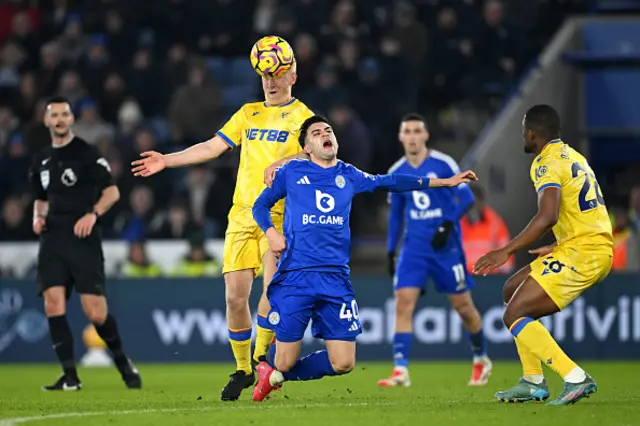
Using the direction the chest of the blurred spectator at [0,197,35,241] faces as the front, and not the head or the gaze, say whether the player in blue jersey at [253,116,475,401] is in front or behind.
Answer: in front

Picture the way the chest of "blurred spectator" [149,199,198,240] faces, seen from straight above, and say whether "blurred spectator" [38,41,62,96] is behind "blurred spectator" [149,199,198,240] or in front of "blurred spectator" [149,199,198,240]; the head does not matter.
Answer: behind

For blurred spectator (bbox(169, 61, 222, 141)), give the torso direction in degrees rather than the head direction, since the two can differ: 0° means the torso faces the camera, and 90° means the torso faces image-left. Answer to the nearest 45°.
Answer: approximately 0°

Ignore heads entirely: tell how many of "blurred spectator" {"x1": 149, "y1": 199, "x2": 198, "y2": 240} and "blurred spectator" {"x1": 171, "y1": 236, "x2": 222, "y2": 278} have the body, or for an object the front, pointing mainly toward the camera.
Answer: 2

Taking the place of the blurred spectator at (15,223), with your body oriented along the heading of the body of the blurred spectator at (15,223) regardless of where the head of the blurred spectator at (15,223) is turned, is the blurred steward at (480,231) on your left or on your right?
on your left

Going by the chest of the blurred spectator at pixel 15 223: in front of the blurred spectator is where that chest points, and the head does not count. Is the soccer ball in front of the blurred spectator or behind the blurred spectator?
in front

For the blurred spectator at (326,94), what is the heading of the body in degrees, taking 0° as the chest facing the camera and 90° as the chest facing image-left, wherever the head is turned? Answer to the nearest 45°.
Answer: approximately 0°
